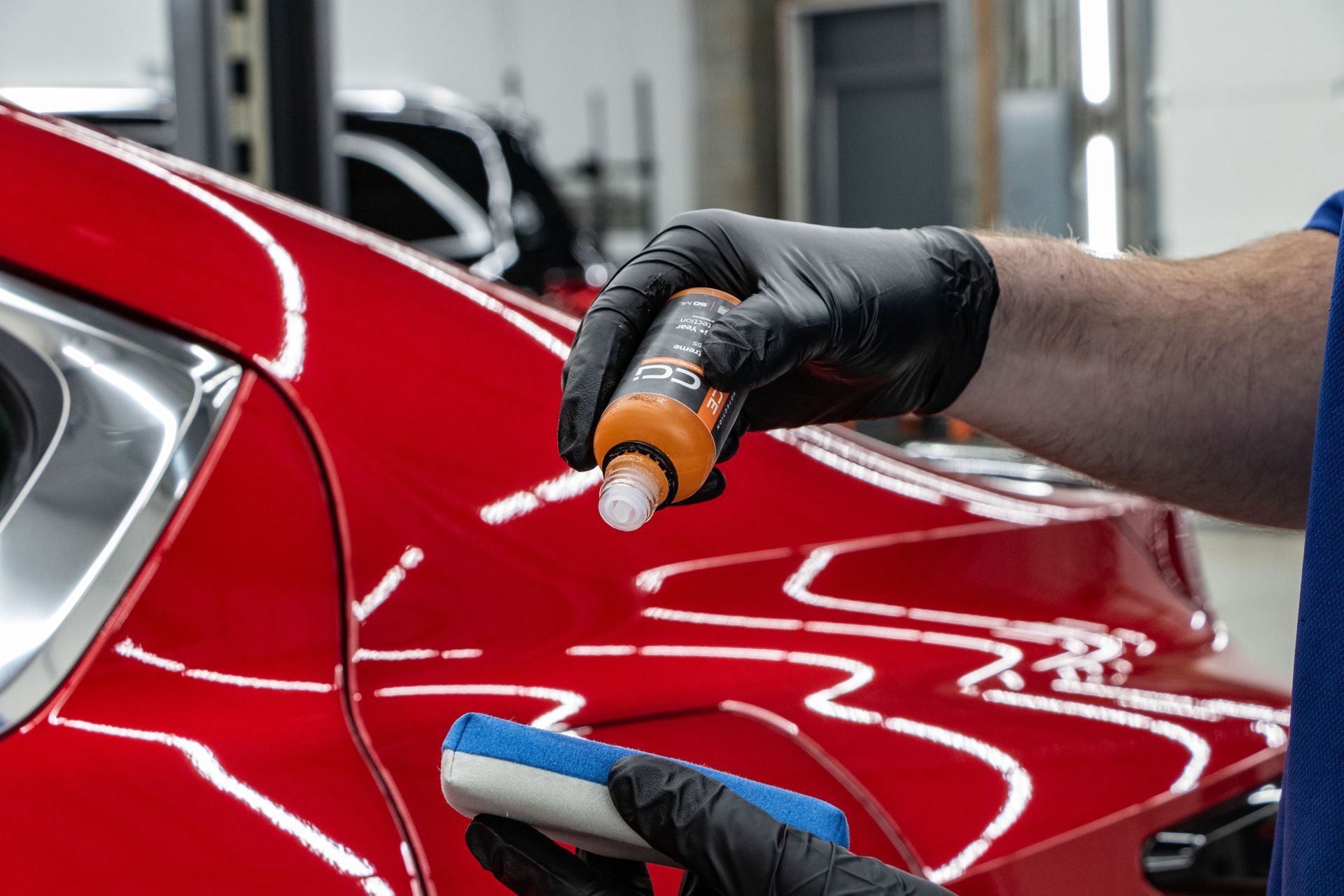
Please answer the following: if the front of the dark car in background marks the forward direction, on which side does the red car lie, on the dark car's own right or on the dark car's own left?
on the dark car's own left

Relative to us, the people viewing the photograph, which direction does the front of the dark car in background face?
facing away from the viewer and to the left of the viewer
